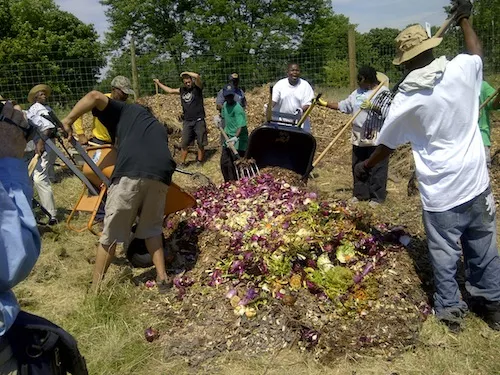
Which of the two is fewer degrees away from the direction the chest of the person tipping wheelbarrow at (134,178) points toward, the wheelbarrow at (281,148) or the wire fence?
the wire fence

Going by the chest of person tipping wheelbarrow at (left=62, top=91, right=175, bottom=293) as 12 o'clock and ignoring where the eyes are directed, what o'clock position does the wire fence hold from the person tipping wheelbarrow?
The wire fence is roughly at 2 o'clock from the person tipping wheelbarrow.

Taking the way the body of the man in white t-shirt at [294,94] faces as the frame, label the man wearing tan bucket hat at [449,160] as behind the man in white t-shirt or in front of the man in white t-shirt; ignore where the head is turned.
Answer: in front

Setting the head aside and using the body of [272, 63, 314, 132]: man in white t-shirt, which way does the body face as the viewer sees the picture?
toward the camera

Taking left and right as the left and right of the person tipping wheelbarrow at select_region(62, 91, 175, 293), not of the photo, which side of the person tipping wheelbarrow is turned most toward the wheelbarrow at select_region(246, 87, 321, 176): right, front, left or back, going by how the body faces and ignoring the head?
right

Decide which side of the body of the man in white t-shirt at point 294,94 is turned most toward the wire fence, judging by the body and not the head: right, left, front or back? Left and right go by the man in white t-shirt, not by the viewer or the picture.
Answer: back

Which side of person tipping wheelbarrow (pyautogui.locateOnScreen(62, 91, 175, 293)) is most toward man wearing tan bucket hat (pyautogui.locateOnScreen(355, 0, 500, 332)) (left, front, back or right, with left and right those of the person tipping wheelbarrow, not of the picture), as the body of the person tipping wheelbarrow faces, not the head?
back

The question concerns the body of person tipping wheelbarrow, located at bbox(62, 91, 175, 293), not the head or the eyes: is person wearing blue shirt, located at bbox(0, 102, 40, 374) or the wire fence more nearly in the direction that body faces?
the wire fence

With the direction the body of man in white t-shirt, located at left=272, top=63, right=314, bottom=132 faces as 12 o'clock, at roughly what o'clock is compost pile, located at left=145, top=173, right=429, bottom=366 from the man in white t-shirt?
The compost pile is roughly at 12 o'clock from the man in white t-shirt.

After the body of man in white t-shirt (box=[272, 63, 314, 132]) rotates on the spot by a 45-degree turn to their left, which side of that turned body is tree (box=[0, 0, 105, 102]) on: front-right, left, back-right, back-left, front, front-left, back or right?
back

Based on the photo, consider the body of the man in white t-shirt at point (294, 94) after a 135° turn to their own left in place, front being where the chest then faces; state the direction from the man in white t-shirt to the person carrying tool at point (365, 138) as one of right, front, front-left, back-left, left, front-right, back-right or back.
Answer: right
